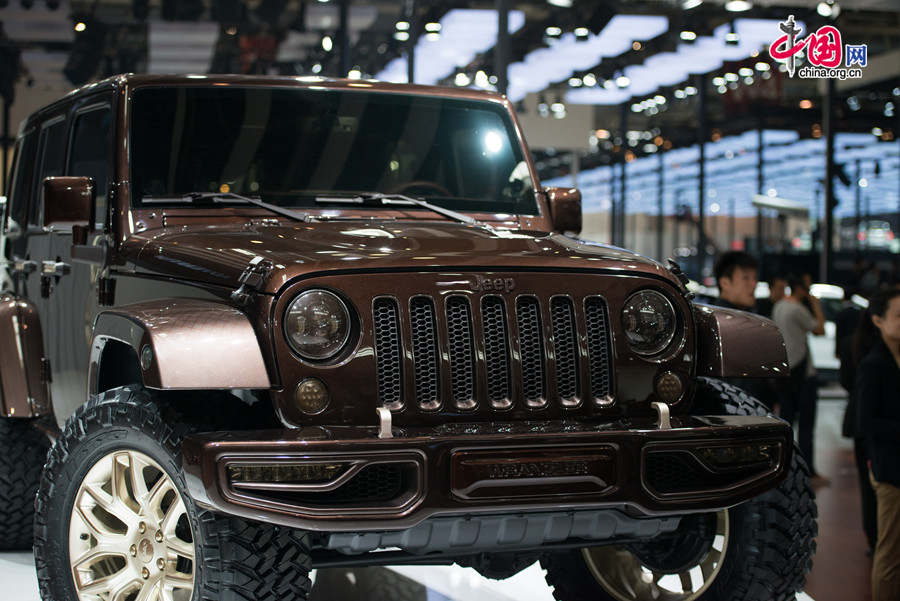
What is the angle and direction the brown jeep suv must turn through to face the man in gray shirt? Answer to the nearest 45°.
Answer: approximately 90° to its left

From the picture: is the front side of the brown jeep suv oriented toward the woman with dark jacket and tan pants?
no

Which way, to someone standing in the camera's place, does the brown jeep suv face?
facing the viewer and to the right of the viewer

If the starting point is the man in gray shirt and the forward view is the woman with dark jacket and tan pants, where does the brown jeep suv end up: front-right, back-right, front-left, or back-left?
front-right

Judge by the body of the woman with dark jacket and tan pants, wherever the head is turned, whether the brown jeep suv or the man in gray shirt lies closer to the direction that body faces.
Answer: the brown jeep suv
